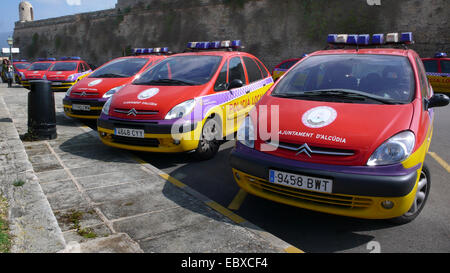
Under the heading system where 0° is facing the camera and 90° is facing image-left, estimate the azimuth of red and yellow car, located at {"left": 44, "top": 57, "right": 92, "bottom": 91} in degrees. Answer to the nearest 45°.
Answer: approximately 45°

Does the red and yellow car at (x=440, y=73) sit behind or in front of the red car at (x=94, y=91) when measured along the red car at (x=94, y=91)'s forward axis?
behind

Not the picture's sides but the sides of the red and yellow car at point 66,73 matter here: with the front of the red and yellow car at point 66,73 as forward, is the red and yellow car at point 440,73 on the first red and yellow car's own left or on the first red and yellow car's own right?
on the first red and yellow car's own left

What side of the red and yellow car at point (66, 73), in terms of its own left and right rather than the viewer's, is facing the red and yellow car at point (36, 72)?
right

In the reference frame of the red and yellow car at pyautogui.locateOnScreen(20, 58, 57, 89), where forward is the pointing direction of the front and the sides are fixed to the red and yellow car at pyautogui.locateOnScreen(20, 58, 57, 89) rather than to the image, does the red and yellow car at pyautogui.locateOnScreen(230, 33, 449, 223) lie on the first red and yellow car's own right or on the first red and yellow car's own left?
on the first red and yellow car's own left

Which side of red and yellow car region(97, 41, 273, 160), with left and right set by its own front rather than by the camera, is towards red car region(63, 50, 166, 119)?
right

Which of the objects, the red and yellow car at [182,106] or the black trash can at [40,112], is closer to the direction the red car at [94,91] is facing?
the black trash can

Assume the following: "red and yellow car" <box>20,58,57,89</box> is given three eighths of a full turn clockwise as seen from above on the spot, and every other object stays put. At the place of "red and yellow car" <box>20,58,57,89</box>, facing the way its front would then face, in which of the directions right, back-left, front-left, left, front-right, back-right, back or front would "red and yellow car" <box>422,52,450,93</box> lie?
back-right
